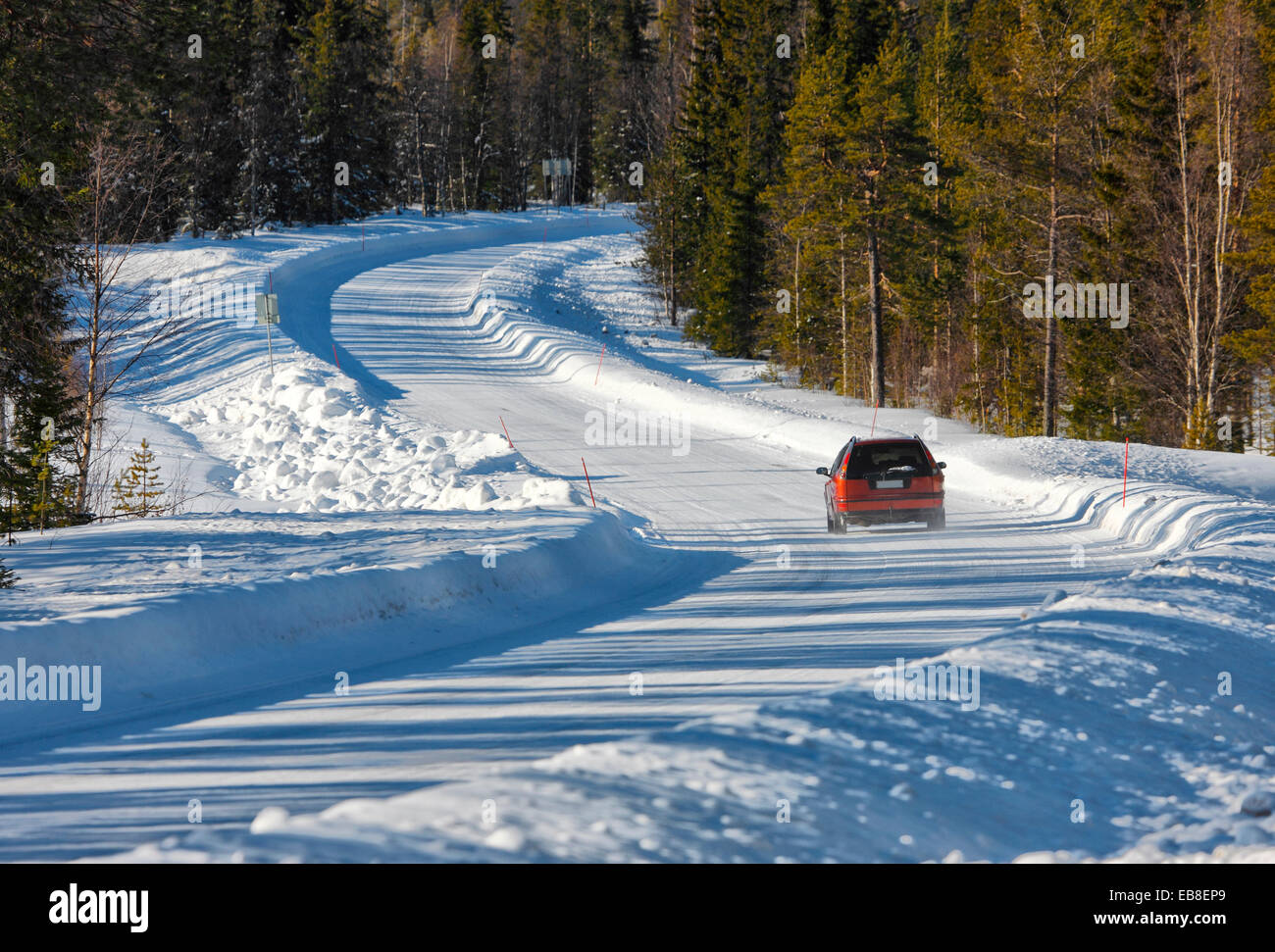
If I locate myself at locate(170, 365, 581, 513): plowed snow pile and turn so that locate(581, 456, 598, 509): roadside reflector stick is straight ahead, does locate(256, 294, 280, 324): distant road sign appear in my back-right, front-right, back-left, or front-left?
back-left

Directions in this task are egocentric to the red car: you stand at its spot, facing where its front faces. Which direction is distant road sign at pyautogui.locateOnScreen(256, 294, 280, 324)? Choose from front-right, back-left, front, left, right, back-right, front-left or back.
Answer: front-left

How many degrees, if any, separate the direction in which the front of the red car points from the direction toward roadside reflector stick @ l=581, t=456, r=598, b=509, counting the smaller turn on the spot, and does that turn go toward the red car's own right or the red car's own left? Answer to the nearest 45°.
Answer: approximately 45° to the red car's own left

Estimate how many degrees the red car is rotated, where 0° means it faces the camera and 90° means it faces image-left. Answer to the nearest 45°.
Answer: approximately 180°
